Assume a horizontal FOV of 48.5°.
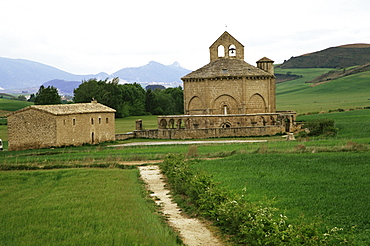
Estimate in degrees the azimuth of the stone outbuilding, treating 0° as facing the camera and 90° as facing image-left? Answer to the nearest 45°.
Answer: approximately 315°

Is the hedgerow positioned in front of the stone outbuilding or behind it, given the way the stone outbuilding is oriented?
in front
